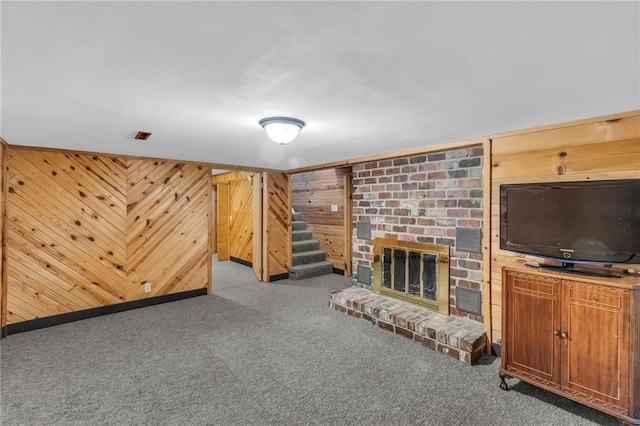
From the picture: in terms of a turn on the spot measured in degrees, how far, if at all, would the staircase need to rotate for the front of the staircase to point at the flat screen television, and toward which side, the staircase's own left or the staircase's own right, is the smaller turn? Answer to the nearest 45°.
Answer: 0° — it already faces it

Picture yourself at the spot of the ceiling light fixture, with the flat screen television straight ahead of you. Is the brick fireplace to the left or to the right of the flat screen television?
left

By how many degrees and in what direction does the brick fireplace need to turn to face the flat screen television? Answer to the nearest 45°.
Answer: approximately 90° to its left

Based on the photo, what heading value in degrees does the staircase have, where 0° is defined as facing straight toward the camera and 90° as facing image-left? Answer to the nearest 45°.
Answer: approximately 315°

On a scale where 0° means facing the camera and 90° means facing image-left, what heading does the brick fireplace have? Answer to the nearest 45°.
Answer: approximately 45°

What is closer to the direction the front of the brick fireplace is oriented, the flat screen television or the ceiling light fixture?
the ceiling light fixture

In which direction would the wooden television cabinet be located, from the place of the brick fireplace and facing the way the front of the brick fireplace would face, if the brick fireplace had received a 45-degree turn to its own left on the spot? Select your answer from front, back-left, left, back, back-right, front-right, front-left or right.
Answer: front-left

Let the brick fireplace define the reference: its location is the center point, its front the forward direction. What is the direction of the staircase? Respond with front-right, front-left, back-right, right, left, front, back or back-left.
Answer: right
